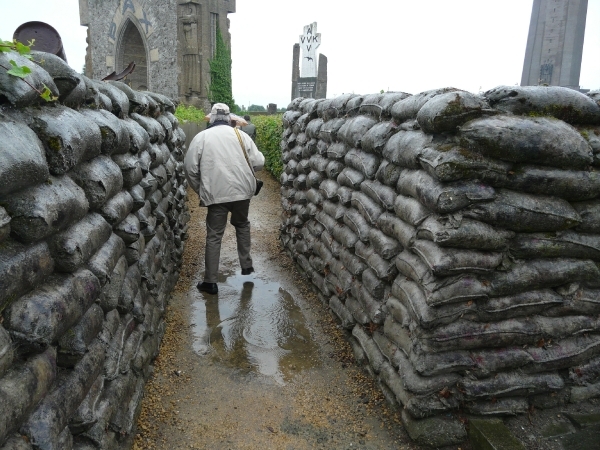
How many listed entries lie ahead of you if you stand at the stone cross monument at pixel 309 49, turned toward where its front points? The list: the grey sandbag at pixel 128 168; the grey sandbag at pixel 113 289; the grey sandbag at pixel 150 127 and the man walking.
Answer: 4

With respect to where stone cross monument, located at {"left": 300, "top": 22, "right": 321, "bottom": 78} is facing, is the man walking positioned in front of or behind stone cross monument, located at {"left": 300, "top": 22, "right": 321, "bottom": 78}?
in front

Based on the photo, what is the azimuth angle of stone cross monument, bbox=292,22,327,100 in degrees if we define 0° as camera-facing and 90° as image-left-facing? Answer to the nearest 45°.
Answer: approximately 0°

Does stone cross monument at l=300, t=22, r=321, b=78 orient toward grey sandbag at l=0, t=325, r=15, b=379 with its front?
yes

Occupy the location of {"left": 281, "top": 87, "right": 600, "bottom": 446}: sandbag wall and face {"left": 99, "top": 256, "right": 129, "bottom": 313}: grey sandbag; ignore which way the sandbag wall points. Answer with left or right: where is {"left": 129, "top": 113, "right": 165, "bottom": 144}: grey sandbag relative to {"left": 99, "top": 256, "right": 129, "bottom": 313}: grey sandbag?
right

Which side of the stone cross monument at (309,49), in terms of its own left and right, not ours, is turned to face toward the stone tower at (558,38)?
left

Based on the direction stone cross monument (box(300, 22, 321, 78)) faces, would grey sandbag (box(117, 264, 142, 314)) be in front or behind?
in front

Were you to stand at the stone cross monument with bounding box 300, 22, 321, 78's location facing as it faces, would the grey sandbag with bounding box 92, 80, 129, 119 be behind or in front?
in front

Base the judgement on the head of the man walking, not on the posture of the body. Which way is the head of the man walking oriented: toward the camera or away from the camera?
away from the camera
